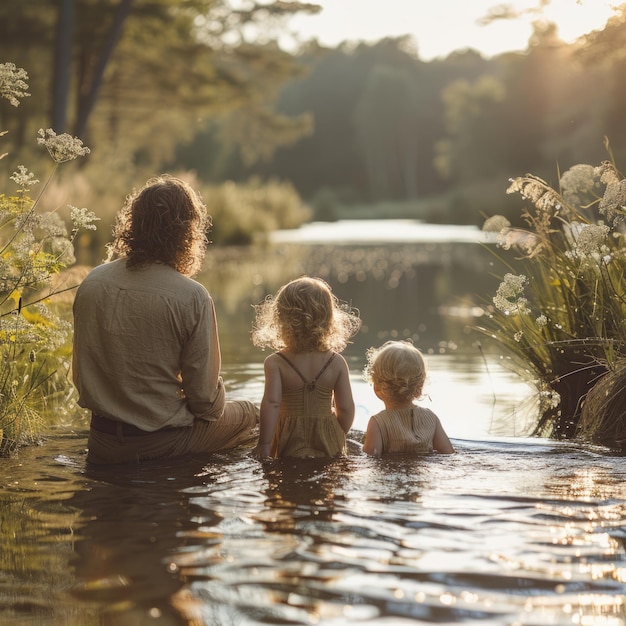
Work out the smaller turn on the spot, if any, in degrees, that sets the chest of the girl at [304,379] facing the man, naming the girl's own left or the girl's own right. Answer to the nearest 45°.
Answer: approximately 90° to the girl's own left

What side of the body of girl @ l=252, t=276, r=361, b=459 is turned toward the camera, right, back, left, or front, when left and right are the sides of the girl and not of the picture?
back

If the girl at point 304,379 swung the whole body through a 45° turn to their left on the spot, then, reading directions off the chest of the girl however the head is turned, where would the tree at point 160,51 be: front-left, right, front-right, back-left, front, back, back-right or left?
front-right

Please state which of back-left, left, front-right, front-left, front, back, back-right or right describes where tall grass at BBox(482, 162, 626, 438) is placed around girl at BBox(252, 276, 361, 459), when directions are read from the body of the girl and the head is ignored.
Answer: front-right

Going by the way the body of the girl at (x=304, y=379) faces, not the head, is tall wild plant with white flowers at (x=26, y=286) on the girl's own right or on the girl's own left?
on the girl's own left

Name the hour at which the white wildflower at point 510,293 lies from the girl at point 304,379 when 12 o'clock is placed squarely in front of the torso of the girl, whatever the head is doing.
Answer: The white wildflower is roughly at 2 o'clock from the girl.

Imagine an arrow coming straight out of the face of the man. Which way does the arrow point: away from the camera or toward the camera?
away from the camera

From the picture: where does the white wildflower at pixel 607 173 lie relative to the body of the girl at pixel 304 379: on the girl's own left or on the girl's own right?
on the girl's own right

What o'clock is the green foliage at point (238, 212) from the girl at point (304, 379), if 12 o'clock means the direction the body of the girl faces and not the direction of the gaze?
The green foliage is roughly at 12 o'clock from the girl.

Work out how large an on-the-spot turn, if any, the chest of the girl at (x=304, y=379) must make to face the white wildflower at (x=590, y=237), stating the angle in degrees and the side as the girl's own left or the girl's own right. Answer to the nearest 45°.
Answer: approximately 90° to the girl's own right

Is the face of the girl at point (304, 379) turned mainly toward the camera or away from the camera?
away from the camera

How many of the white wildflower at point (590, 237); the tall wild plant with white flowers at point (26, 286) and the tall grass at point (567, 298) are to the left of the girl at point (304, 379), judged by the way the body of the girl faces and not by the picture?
1
